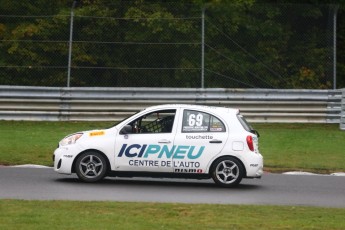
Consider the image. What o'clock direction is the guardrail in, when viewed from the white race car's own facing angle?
The guardrail is roughly at 3 o'clock from the white race car.

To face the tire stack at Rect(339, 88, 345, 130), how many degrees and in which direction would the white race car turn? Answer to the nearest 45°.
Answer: approximately 135° to its right

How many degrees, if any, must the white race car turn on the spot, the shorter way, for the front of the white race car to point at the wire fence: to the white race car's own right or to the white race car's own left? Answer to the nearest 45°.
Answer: approximately 90° to the white race car's own right

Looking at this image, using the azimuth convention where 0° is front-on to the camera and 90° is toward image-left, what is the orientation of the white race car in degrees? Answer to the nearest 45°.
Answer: approximately 90°
